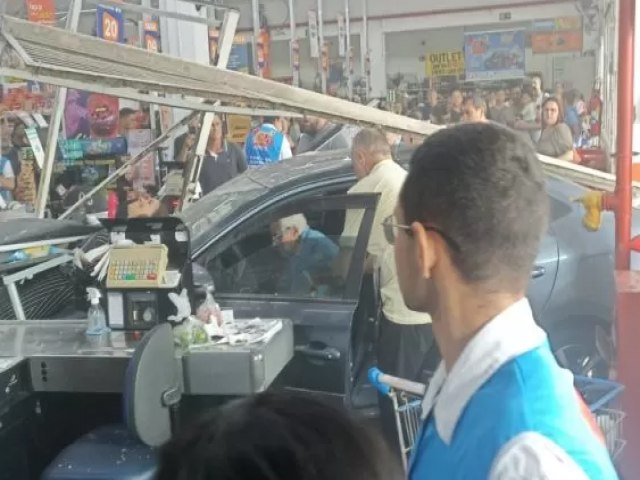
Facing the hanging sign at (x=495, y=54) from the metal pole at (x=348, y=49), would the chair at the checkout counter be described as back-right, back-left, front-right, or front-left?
back-right

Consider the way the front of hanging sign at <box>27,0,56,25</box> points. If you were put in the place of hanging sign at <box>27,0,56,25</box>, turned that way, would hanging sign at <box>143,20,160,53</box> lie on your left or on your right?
on your left

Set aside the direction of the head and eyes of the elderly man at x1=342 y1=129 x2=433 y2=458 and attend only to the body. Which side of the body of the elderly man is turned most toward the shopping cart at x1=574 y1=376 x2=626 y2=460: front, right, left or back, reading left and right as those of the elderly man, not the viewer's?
back

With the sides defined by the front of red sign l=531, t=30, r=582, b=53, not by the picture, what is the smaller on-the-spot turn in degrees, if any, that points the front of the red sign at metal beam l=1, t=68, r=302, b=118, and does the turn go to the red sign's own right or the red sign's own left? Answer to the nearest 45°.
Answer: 0° — it already faces it

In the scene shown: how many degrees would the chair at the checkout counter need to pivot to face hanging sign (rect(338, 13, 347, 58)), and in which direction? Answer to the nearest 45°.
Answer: approximately 90° to its right

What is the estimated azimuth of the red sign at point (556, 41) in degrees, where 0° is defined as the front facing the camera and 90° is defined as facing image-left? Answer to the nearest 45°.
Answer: approximately 0°

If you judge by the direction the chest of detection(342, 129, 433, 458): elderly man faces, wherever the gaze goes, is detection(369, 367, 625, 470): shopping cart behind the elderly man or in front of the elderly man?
behind

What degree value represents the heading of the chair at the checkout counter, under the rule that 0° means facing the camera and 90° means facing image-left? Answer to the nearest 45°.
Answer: approximately 90°

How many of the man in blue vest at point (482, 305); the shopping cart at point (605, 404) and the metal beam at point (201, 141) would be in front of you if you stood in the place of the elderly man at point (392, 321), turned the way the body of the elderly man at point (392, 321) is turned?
1

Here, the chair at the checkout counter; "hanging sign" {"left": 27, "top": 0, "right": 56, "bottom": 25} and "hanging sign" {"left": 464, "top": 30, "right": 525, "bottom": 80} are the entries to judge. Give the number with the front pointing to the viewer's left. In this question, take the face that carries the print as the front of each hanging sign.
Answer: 1
